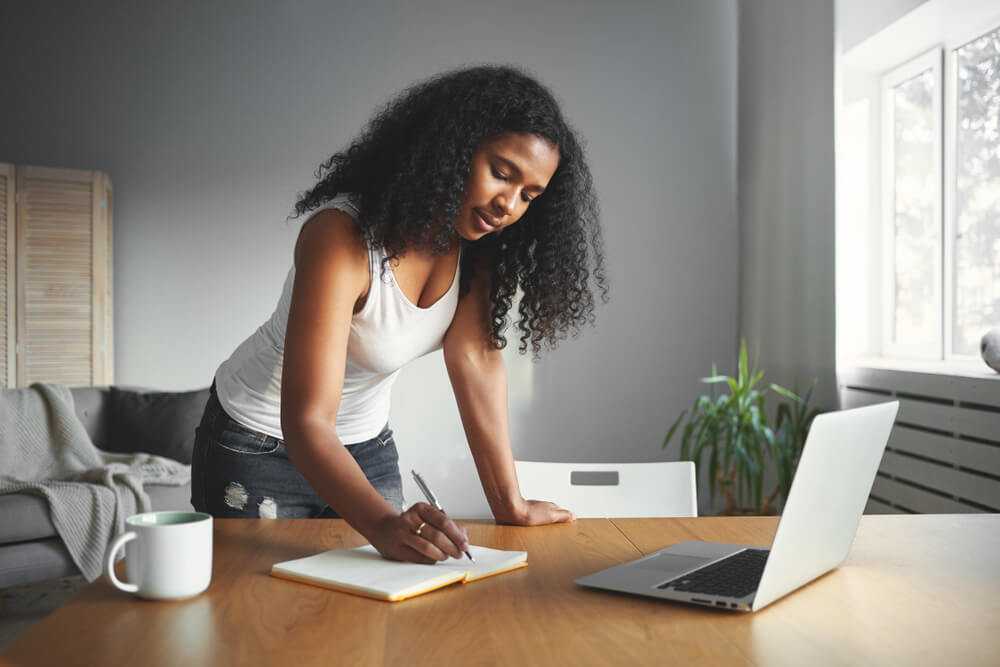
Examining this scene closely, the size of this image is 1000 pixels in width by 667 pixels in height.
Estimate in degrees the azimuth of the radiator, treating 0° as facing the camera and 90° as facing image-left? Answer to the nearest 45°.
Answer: approximately 45°

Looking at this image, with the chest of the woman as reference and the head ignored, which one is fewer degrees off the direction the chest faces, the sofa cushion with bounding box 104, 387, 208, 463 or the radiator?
the radiator

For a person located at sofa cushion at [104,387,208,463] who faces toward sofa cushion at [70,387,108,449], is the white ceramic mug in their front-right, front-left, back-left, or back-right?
back-left

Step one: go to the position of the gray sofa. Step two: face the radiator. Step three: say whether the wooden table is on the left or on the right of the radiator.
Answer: right

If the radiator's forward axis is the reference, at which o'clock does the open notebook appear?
The open notebook is roughly at 11 o'clock from the radiator.

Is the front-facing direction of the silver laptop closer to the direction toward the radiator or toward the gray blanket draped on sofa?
the gray blanket draped on sofa

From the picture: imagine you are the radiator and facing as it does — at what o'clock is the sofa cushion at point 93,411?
The sofa cushion is roughly at 1 o'clock from the radiator.

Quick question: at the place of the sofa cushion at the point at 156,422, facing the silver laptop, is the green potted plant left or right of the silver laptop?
left

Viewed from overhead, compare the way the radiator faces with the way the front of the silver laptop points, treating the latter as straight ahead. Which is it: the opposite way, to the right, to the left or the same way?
to the left
